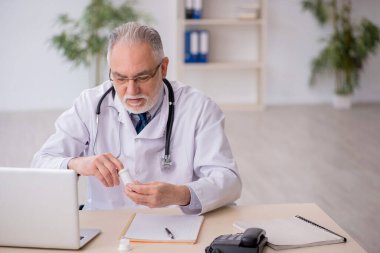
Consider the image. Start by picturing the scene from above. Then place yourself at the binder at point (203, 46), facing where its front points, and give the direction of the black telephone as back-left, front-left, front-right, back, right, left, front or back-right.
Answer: front

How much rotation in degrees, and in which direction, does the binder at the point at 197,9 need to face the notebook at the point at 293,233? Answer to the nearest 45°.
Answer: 0° — it already faces it

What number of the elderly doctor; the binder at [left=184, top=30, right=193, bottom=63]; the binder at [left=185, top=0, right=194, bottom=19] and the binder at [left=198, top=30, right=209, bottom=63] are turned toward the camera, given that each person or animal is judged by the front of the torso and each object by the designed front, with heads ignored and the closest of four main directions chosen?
4

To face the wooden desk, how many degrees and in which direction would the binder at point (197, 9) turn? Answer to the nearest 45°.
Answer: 0° — it already faces it

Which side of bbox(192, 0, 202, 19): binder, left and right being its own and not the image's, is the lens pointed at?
front

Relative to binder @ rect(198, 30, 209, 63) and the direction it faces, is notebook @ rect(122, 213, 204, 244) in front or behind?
in front

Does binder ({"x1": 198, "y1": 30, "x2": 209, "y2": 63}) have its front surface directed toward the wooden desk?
yes

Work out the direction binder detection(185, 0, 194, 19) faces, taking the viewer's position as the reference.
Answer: facing the viewer

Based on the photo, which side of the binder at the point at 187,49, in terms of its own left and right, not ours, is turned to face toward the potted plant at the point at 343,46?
left

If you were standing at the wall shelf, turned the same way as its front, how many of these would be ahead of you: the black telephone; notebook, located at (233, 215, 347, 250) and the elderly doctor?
3

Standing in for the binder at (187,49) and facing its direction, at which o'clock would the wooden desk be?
The wooden desk is roughly at 12 o'clock from the binder.

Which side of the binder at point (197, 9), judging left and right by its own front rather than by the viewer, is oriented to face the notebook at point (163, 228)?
front

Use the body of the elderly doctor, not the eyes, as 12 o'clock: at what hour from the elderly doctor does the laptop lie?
The laptop is roughly at 1 o'clock from the elderly doctor.

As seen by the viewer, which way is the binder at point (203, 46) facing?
toward the camera

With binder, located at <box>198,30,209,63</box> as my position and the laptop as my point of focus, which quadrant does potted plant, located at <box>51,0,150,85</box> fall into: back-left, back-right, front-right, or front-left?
front-right

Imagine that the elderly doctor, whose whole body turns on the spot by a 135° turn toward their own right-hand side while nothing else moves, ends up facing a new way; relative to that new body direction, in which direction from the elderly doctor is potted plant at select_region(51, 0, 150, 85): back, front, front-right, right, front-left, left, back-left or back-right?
front-right

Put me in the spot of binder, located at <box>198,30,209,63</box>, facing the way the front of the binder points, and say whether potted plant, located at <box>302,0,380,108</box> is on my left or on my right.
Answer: on my left

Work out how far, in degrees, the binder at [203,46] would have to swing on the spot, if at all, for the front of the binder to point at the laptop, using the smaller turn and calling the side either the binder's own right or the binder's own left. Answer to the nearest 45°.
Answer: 0° — it already faces it

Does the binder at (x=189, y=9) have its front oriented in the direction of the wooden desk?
yes

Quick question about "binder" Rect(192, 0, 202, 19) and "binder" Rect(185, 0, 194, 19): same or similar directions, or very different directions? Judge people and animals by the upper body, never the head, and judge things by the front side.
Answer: same or similar directions

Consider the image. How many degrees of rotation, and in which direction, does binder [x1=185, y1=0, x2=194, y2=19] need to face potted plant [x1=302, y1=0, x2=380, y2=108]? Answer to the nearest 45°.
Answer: approximately 90° to its left

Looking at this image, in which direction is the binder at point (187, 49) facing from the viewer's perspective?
toward the camera
